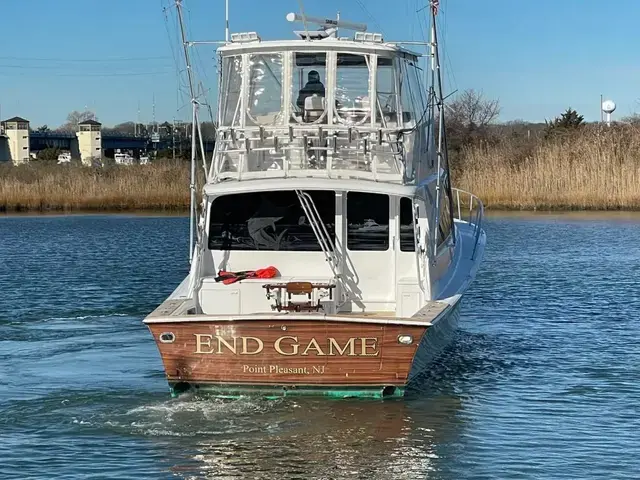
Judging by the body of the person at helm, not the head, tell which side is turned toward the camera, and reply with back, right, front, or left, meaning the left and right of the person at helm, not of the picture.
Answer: back

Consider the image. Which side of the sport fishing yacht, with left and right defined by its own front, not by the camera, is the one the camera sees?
back
